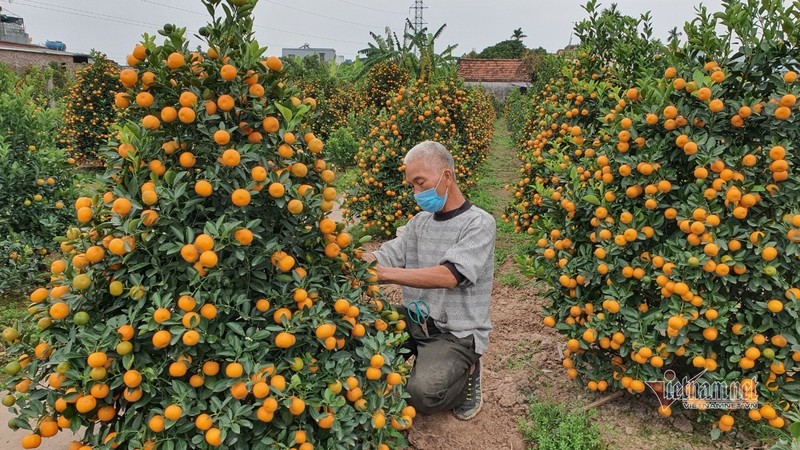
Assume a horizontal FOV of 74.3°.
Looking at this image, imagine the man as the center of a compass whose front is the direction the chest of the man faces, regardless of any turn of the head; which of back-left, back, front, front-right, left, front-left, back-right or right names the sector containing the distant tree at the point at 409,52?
back-right

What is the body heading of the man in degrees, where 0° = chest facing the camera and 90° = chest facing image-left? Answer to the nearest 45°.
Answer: approximately 45°

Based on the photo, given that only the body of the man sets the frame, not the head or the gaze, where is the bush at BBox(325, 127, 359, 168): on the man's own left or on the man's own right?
on the man's own right

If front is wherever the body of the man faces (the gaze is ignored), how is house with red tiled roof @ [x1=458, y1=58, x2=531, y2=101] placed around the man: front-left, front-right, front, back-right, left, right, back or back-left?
back-right

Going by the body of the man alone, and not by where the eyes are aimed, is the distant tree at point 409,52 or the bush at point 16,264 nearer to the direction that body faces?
the bush

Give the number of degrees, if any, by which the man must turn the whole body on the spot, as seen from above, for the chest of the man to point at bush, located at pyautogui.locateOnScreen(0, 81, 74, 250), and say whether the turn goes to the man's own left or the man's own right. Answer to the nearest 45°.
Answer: approximately 90° to the man's own right

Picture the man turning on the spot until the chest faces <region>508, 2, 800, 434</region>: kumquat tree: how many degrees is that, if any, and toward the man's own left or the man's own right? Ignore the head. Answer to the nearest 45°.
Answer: approximately 135° to the man's own left

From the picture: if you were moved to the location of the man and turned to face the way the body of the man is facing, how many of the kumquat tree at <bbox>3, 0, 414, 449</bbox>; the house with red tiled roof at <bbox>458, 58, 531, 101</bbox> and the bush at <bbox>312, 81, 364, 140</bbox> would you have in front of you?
1

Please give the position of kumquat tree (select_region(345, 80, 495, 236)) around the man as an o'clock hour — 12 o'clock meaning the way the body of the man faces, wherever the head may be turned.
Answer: The kumquat tree is roughly at 4 o'clock from the man.

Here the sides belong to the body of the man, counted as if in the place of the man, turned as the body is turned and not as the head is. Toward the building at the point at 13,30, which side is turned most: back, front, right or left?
right

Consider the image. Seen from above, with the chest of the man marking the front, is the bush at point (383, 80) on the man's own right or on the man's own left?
on the man's own right

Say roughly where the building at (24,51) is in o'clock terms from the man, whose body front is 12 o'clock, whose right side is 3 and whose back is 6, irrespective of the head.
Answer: The building is roughly at 3 o'clock from the man.

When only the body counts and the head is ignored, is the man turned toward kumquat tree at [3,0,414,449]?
yes
